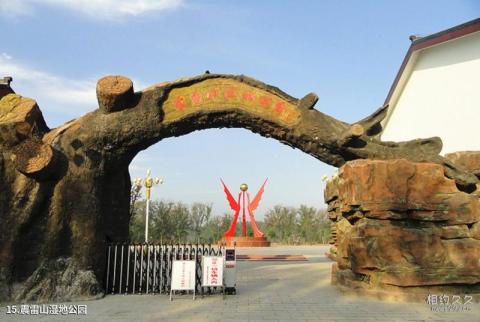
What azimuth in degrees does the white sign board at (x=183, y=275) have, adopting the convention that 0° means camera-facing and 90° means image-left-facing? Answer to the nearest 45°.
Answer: approximately 0°

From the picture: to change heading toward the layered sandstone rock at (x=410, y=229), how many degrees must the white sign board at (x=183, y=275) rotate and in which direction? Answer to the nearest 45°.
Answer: approximately 90° to its left

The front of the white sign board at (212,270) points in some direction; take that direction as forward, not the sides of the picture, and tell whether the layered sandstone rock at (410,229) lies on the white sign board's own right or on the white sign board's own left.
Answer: on the white sign board's own left

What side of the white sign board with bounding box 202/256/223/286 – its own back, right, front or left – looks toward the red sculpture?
back

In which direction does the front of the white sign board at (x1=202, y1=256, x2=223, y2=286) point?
toward the camera

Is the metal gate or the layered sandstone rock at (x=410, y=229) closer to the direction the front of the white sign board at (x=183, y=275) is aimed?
the layered sandstone rock

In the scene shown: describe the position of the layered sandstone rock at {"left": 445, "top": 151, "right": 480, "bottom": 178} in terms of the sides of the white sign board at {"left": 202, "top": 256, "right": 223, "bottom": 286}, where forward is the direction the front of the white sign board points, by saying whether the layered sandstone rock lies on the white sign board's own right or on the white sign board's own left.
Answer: on the white sign board's own left

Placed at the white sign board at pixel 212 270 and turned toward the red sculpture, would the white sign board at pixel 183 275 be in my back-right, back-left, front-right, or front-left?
back-left
